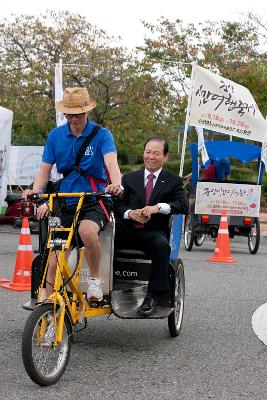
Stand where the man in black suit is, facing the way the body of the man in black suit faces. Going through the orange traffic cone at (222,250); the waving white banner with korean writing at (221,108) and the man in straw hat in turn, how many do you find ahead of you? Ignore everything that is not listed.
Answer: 1

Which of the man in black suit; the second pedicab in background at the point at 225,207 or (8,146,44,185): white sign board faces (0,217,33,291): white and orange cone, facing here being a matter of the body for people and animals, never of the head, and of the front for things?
the white sign board

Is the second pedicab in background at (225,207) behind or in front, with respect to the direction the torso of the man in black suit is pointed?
behind

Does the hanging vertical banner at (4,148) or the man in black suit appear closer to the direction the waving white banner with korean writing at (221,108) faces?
the man in black suit

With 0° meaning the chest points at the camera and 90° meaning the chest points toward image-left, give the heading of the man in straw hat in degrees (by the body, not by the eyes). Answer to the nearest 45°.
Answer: approximately 0°

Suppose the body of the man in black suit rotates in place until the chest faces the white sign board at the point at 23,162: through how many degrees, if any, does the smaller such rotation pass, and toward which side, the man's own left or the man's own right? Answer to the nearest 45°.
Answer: approximately 135° to the man's own right
